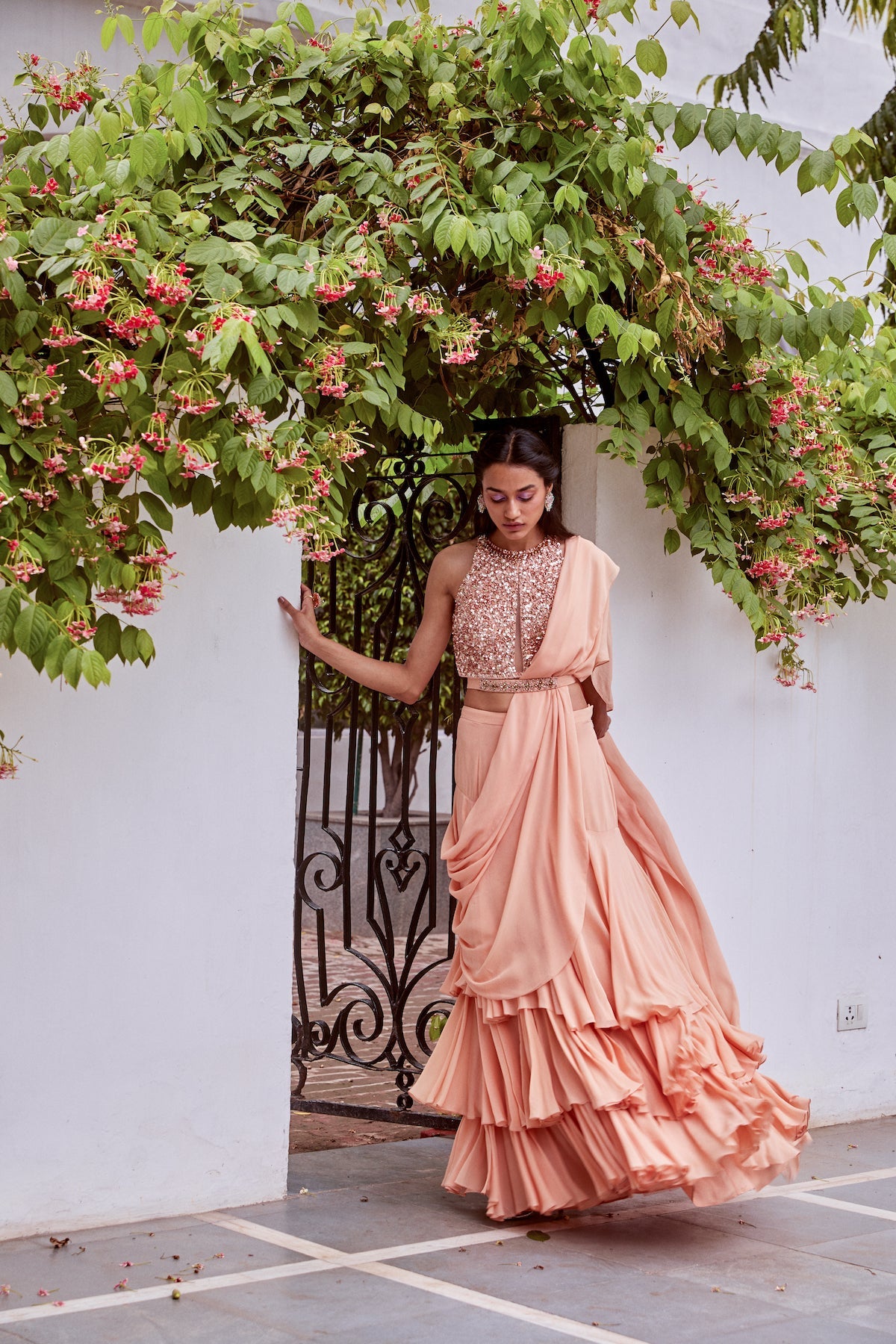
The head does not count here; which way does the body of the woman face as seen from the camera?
toward the camera

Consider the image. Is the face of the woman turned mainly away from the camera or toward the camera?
toward the camera

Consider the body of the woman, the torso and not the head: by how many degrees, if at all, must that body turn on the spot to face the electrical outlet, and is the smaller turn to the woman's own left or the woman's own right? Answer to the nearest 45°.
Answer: approximately 135° to the woman's own left
